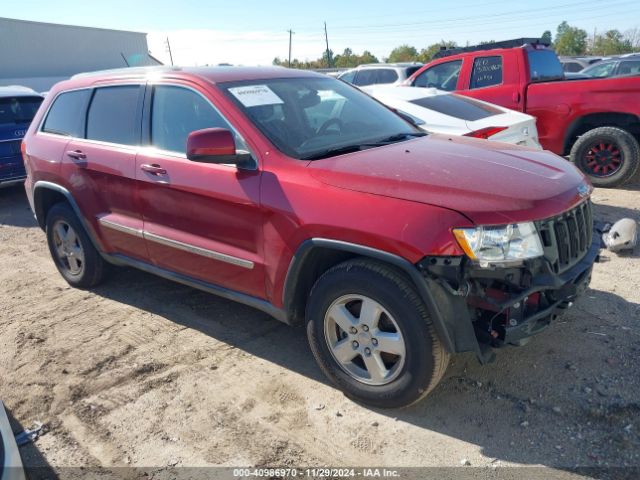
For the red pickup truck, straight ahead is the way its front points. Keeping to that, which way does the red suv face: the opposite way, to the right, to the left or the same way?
the opposite way

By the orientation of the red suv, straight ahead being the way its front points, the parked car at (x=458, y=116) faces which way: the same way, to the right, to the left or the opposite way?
the opposite way

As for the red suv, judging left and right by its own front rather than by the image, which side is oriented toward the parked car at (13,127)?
back

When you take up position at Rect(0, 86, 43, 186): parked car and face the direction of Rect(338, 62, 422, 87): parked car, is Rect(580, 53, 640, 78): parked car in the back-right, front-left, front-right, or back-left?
front-right

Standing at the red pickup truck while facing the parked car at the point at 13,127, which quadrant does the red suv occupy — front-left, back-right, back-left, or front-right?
front-left

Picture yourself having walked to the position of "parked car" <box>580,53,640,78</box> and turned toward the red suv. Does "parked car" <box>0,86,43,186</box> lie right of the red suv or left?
right

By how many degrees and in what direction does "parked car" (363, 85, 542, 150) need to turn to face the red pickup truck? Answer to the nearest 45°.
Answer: approximately 90° to its right

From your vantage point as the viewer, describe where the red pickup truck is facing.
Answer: facing away from the viewer and to the left of the viewer

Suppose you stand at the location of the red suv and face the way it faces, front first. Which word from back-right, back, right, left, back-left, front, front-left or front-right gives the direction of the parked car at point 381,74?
back-left

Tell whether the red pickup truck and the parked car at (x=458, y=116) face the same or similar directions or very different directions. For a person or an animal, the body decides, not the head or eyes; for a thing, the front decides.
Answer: same or similar directions

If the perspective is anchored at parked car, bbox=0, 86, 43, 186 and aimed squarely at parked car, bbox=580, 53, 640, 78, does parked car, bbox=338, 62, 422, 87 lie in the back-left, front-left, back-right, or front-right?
front-left

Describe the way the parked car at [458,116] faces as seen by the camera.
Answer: facing away from the viewer and to the left of the viewer

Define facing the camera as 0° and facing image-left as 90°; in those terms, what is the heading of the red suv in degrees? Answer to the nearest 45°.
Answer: approximately 315°

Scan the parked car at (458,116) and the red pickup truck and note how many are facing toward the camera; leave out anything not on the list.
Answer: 0
